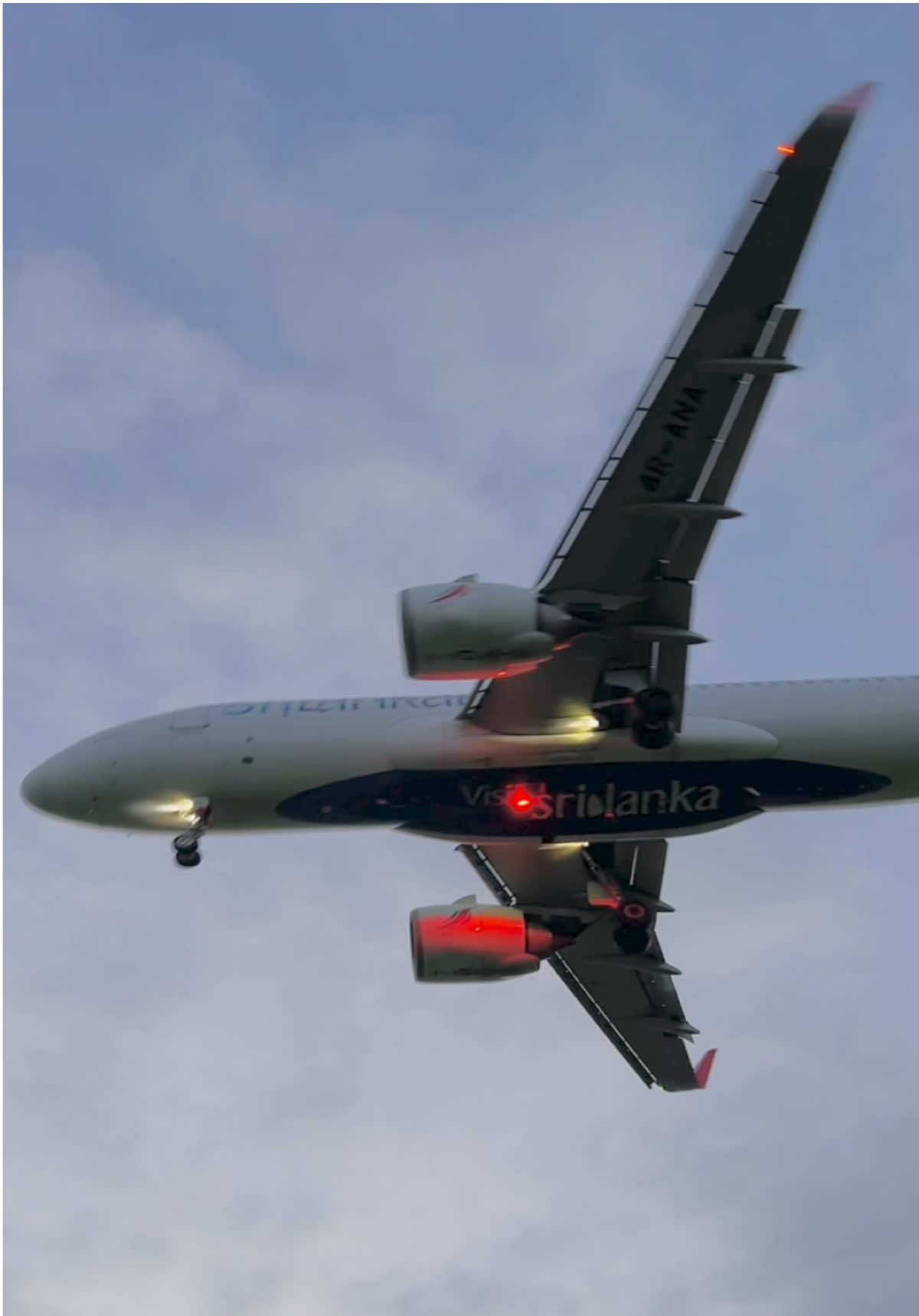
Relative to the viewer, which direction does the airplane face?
to the viewer's left
